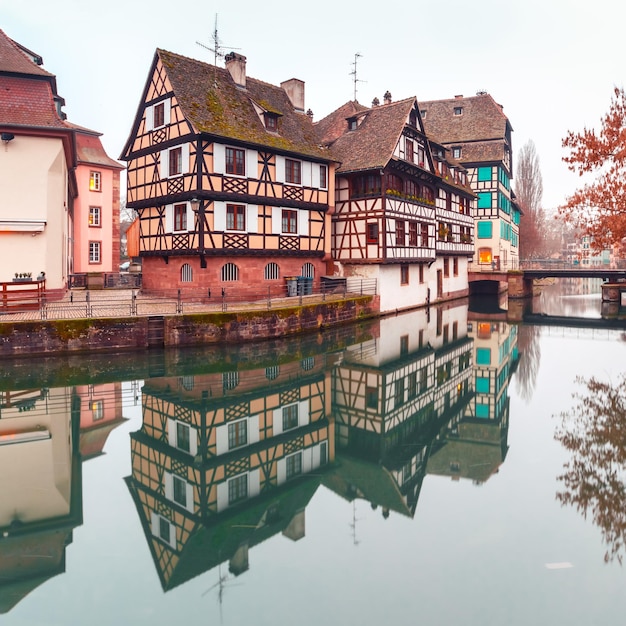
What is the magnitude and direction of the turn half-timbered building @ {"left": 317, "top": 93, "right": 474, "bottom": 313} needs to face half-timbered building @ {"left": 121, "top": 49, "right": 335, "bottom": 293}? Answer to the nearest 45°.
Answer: approximately 90° to its right

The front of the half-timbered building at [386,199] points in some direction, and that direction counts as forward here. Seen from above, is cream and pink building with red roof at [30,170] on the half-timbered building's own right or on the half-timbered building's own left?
on the half-timbered building's own right

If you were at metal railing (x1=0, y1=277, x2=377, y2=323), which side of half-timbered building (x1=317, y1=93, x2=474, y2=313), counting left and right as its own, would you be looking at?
right

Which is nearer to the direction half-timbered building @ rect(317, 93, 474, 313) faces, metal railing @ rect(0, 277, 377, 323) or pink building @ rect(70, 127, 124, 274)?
the metal railing
